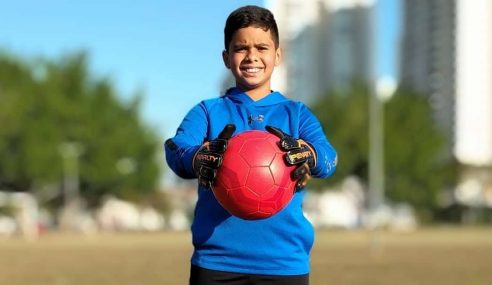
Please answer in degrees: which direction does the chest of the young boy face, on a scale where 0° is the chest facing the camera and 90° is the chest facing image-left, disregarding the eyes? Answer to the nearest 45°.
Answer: approximately 0°
